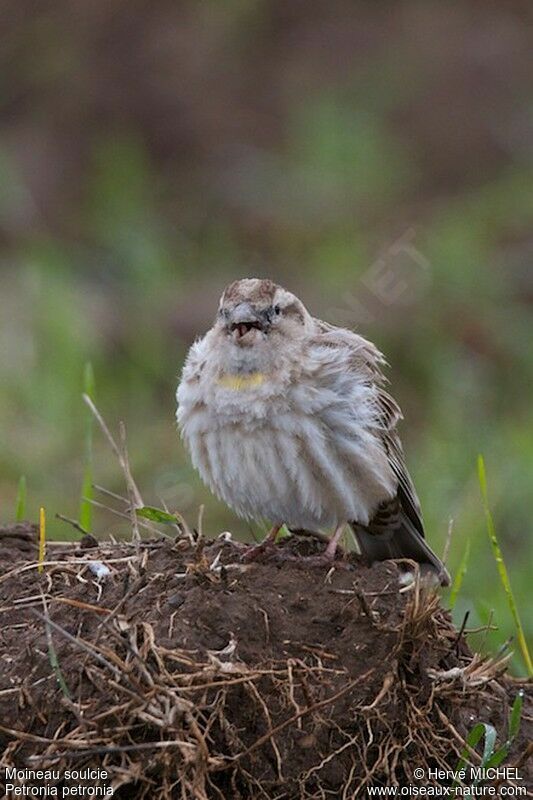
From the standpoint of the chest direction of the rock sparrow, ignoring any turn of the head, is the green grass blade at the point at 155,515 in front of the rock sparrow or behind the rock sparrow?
in front

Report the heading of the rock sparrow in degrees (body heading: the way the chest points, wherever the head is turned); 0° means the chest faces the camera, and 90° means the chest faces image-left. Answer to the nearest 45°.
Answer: approximately 45°

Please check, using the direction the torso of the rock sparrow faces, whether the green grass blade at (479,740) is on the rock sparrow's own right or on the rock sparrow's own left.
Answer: on the rock sparrow's own left
